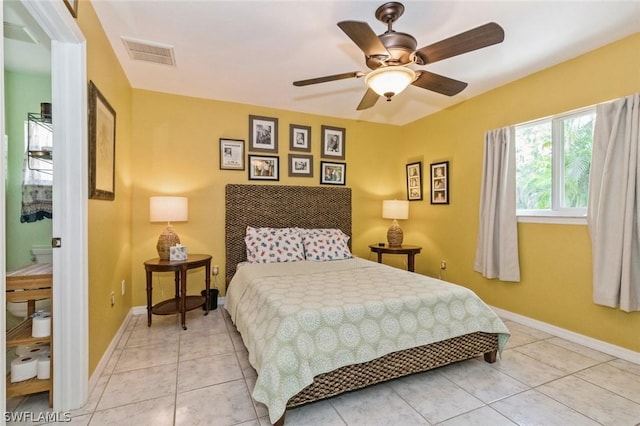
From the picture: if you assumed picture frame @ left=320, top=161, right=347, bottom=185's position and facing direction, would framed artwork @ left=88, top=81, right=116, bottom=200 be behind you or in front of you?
in front

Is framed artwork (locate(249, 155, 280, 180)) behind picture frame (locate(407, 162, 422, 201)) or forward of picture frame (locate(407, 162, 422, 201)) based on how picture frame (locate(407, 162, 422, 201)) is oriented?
forward

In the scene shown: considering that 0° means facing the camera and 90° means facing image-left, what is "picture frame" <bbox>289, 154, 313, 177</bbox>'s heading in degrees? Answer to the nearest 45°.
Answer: approximately 0°

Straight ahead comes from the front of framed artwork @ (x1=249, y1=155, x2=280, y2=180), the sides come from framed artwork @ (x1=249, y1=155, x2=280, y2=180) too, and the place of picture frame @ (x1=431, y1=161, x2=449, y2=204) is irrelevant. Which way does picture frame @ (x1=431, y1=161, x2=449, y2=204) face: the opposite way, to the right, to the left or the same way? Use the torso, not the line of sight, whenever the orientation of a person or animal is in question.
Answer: to the right

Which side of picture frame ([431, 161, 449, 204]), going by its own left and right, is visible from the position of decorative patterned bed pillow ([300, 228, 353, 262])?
front

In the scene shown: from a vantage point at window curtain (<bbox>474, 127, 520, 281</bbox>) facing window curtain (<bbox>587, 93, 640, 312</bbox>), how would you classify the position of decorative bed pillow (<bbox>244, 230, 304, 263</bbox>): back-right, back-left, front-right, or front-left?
back-right

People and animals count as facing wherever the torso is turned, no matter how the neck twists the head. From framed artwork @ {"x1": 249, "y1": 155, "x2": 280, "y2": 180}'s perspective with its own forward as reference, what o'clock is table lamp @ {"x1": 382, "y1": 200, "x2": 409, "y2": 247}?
The table lamp is roughly at 9 o'clock from the framed artwork.

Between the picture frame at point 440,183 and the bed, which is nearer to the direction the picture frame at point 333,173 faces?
the bed

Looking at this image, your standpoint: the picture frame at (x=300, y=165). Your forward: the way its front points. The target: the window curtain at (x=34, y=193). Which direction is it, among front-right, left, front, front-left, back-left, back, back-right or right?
front-right

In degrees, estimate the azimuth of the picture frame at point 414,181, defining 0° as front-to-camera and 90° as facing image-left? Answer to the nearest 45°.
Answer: approximately 45°

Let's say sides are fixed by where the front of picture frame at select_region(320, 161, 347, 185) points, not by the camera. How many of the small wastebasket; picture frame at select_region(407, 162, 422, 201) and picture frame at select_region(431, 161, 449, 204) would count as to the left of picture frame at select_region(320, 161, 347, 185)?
2

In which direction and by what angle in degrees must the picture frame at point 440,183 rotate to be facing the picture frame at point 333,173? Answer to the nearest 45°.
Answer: approximately 45° to its right

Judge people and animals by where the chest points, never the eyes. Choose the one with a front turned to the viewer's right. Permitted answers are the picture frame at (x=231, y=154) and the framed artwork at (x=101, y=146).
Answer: the framed artwork

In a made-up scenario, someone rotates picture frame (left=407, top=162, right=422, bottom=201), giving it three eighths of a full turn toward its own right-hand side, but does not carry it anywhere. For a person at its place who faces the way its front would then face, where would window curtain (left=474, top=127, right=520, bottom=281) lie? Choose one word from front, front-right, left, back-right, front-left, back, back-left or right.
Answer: back-right

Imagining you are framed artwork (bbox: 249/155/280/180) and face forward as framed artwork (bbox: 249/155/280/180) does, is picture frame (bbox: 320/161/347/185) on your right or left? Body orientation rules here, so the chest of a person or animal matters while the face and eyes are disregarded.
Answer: on your left

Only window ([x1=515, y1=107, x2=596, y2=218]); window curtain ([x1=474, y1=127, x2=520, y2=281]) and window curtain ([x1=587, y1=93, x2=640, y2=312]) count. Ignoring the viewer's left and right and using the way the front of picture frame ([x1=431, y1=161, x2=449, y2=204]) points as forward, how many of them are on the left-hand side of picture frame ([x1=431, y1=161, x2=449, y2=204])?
3

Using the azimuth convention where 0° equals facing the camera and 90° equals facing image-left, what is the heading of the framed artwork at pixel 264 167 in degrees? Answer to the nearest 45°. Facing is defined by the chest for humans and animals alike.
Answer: approximately 0°
